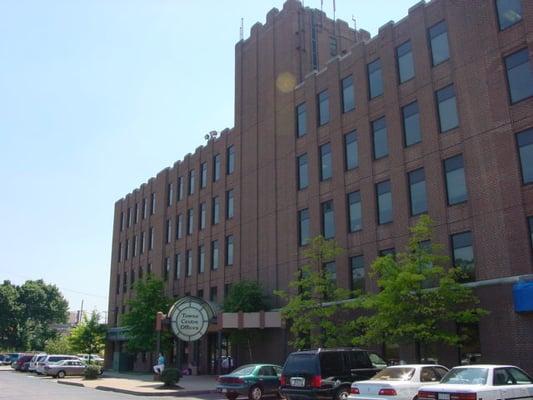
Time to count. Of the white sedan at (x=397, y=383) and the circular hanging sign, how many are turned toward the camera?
1

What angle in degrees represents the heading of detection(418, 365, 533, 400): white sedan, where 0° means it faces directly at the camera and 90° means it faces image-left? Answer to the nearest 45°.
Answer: approximately 225°

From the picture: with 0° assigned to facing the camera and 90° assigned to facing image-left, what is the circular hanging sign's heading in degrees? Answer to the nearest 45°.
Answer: approximately 0°

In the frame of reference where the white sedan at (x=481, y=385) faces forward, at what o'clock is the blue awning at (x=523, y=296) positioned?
The blue awning is roughly at 11 o'clock from the white sedan.

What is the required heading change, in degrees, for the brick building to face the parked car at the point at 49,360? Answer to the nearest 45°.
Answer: approximately 90° to its right

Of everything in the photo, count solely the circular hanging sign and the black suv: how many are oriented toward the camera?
1

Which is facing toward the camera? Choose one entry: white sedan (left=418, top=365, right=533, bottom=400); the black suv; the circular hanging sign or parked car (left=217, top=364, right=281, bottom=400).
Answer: the circular hanging sign

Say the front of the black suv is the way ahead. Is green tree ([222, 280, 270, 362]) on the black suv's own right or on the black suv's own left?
on the black suv's own left

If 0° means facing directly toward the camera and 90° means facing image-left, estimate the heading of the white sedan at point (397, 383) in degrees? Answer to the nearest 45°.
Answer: approximately 225°

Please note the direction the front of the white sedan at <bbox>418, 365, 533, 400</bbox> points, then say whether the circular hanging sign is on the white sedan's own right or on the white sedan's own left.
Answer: on the white sedan's own left

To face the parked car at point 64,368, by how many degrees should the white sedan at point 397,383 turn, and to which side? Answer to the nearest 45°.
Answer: approximately 90° to its left

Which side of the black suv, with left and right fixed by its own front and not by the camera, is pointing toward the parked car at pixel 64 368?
left

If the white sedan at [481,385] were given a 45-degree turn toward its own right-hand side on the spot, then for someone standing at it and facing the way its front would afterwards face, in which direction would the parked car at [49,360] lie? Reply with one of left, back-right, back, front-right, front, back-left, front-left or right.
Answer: back-left
